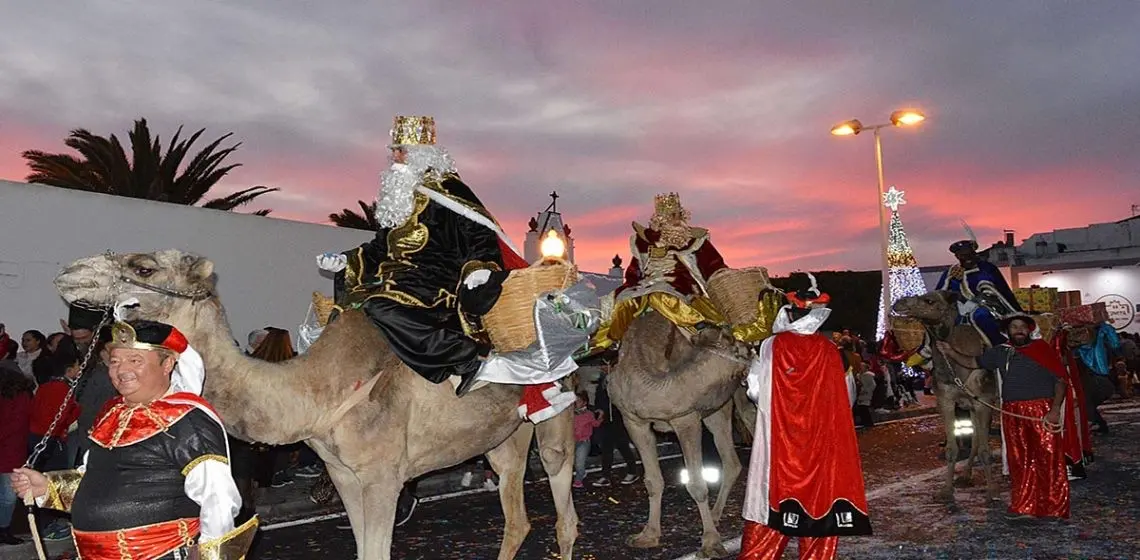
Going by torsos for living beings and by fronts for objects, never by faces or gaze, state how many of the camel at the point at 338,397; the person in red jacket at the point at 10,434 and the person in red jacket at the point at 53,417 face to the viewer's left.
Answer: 1

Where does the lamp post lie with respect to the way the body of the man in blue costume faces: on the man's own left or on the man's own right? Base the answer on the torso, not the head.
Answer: on the man's own right

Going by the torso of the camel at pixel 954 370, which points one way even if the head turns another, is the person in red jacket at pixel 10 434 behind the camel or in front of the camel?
in front

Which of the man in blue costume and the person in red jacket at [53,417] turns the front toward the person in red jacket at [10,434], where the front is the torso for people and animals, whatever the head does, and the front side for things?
the man in blue costume

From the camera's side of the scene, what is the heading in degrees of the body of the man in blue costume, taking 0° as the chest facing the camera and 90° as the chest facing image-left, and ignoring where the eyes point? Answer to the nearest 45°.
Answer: approximately 45°

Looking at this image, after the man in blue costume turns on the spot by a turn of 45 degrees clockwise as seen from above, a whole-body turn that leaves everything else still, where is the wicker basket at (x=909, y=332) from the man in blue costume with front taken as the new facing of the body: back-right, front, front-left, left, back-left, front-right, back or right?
front

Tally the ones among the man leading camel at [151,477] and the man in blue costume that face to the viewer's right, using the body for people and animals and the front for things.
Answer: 0

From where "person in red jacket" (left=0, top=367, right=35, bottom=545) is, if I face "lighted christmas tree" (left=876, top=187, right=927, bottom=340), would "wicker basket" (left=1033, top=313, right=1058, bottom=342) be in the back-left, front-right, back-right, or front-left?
front-right

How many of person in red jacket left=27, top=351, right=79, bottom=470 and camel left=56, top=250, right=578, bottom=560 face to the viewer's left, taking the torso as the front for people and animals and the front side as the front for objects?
1

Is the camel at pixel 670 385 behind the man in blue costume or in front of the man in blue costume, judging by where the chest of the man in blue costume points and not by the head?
in front

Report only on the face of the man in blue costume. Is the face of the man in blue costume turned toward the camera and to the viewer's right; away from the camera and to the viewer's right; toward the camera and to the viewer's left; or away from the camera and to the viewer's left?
toward the camera and to the viewer's left

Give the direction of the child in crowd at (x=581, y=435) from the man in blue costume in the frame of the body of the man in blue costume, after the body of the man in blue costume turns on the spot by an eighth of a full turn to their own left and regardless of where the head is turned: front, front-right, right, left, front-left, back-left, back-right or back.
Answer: right

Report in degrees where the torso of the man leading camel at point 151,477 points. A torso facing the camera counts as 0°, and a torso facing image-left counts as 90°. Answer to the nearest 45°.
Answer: approximately 45°
